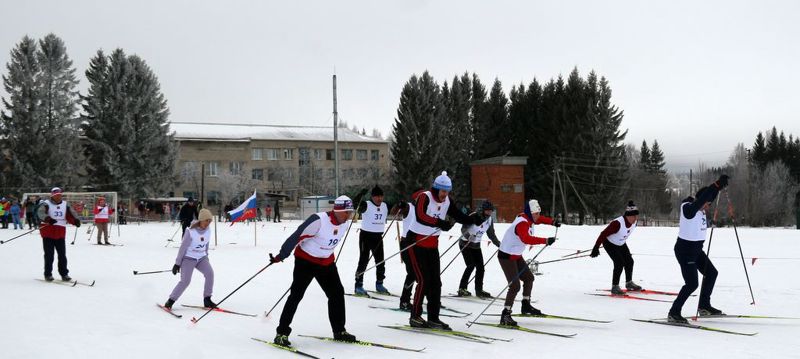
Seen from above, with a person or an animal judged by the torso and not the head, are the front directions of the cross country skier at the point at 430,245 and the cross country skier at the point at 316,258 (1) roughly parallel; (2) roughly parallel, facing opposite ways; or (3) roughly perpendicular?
roughly parallel

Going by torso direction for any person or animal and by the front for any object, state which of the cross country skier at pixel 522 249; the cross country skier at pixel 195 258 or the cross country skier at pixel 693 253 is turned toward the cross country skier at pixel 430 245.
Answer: the cross country skier at pixel 195 258

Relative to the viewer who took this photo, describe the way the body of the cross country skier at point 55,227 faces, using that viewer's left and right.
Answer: facing the viewer and to the right of the viewer

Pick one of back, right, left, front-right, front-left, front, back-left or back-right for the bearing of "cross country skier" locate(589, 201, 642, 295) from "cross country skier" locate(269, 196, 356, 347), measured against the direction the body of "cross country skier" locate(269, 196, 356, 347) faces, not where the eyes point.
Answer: left

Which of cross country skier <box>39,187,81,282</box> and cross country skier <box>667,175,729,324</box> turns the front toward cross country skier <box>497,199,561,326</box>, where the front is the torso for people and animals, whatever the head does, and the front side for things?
cross country skier <box>39,187,81,282</box>

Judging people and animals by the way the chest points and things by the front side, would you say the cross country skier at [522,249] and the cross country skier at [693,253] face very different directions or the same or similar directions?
same or similar directions

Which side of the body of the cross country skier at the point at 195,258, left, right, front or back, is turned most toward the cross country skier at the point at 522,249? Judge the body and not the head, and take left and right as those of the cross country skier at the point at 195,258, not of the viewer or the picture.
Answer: front

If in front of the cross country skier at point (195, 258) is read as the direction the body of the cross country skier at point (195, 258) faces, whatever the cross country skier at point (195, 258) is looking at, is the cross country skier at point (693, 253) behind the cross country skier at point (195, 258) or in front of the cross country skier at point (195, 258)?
in front

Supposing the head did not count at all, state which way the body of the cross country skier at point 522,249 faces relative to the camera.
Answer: to the viewer's right

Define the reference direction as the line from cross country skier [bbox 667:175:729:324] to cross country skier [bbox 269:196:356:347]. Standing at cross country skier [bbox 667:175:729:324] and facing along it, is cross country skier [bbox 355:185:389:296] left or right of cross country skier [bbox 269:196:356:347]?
right

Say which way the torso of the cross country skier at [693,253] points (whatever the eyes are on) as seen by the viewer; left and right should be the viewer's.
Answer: facing to the right of the viewer
